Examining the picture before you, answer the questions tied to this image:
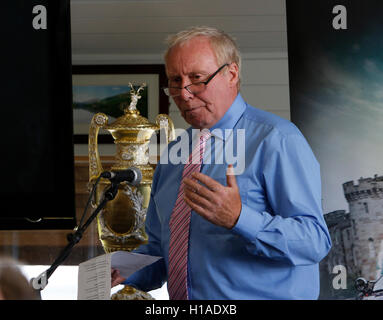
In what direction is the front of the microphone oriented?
to the viewer's right

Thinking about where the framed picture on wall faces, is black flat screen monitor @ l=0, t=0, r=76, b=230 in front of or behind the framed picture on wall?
in front

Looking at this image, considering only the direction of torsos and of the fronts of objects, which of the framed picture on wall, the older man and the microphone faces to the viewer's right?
the microphone

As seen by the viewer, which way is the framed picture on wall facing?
toward the camera

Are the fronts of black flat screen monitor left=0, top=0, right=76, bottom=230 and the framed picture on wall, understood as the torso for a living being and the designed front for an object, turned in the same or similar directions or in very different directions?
same or similar directions

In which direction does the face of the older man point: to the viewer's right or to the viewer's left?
to the viewer's left

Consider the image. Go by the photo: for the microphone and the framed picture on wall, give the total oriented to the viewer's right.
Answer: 1

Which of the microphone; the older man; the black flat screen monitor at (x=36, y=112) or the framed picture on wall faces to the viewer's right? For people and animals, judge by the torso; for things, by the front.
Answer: the microphone

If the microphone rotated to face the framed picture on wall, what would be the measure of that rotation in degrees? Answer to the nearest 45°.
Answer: approximately 90° to its left

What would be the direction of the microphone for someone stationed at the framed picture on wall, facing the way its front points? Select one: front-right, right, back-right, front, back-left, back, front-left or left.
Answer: front

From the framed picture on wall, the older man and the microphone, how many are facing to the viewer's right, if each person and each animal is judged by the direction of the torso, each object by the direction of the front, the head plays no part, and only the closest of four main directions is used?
1

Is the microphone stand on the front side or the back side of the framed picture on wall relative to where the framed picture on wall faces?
on the front side
